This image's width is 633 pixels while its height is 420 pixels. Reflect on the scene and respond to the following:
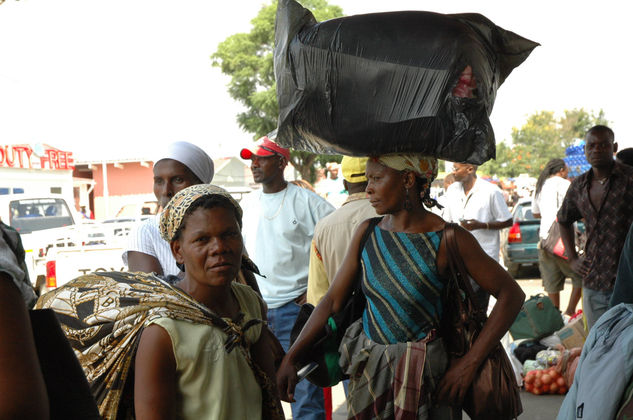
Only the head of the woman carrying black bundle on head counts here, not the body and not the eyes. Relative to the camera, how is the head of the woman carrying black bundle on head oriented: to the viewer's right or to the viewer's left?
to the viewer's left

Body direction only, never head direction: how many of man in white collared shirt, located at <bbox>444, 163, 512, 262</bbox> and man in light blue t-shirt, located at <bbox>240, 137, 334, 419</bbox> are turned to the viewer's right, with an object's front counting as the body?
0

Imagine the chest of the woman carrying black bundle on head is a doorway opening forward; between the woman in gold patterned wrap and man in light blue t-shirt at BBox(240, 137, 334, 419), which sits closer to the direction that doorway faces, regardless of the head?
the woman in gold patterned wrap

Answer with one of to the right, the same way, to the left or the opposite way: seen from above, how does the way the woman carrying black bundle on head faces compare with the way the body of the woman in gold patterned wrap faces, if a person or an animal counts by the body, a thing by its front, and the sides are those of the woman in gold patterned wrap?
to the right

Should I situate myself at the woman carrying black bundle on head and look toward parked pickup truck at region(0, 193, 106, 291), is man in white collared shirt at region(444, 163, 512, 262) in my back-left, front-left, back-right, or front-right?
front-right

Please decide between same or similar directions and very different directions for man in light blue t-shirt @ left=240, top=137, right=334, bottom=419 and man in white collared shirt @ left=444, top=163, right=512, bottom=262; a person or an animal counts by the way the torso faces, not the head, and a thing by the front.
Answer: same or similar directions

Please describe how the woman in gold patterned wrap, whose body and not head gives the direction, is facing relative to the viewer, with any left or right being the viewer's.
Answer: facing the viewer and to the right of the viewer

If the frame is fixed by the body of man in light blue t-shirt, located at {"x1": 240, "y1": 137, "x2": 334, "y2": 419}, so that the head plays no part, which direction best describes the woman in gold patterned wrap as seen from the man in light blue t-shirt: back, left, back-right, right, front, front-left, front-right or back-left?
front-left

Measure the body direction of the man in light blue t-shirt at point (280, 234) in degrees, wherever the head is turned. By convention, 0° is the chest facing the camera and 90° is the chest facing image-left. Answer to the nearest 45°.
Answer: approximately 45°

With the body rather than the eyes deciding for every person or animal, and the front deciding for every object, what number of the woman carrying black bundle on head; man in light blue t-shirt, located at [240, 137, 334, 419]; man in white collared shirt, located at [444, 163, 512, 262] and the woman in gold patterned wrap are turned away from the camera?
0

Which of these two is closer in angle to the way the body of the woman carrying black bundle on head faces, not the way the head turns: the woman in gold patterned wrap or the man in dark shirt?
the woman in gold patterned wrap

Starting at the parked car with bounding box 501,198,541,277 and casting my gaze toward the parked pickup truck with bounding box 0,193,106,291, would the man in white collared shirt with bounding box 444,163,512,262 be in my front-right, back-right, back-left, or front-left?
front-left

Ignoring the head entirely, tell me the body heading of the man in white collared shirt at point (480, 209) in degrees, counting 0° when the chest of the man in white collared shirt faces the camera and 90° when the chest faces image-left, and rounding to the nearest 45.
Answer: approximately 45°

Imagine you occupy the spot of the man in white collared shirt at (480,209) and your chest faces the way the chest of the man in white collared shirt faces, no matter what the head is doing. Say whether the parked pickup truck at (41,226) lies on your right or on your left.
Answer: on your right

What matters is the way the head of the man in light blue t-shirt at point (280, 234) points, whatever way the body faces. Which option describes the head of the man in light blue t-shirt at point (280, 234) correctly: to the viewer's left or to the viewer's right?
to the viewer's left

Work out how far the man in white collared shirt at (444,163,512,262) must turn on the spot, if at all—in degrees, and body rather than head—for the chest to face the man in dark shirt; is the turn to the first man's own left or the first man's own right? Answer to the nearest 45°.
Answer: approximately 90° to the first man's own left
